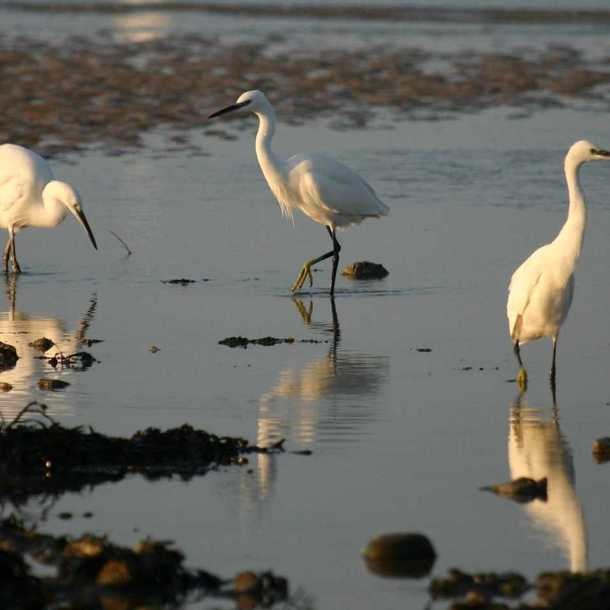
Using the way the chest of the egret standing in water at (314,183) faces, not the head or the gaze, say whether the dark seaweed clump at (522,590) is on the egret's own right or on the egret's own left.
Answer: on the egret's own left

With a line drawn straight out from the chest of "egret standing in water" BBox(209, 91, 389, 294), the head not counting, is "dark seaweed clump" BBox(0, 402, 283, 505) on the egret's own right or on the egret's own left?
on the egret's own left

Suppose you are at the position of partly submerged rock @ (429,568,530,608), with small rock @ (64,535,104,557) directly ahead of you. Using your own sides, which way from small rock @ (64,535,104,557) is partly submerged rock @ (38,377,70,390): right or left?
right

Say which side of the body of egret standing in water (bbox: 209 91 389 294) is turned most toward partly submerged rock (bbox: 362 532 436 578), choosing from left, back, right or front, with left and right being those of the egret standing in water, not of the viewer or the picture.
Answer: left

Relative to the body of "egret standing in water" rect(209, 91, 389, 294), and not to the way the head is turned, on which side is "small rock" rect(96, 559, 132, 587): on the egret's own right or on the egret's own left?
on the egret's own left

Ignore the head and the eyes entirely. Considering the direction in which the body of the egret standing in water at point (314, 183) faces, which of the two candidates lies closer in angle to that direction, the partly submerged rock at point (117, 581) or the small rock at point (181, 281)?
the small rock

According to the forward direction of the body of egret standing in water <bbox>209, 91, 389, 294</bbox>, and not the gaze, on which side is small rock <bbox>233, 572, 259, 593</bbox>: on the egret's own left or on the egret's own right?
on the egret's own left

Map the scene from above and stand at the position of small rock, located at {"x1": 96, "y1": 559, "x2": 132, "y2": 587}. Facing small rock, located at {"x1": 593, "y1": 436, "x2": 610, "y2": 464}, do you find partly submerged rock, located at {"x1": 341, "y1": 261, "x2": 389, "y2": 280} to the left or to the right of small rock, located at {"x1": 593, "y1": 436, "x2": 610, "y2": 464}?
left

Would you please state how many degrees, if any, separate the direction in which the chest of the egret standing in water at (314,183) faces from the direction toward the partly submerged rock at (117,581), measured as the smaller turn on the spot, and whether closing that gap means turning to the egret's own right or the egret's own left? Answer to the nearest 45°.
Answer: approximately 90° to the egret's own left

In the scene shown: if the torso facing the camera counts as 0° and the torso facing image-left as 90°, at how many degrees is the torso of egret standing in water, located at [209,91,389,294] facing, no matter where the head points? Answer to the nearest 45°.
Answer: approximately 90°

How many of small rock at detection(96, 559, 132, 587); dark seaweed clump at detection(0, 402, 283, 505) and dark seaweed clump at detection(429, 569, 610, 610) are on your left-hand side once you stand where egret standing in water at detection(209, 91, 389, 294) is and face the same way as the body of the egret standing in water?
3

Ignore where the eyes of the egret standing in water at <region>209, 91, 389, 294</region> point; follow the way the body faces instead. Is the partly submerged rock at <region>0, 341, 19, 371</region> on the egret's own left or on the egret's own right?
on the egret's own left
